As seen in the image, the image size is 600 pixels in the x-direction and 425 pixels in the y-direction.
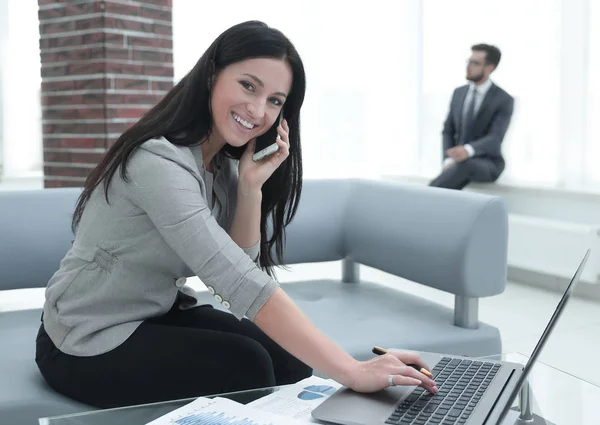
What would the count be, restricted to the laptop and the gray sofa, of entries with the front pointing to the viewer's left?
1

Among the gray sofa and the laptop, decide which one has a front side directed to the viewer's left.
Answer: the laptop

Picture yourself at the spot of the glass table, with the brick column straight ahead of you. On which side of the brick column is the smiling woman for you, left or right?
left

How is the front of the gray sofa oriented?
toward the camera

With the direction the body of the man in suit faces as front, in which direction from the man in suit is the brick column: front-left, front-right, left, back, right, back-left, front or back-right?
front

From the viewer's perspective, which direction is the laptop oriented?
to the viewer's left

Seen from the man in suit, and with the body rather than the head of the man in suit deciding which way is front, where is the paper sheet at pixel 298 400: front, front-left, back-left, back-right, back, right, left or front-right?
front-left

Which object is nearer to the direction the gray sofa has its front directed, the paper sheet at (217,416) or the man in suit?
the paper sheet

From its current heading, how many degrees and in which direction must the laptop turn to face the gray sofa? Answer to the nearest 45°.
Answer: approximately 90° to its right

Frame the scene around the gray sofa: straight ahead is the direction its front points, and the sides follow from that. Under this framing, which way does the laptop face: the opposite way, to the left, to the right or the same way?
to the right

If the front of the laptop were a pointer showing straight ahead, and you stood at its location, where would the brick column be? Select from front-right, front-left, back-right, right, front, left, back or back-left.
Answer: front-right

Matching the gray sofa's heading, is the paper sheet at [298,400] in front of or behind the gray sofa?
in front

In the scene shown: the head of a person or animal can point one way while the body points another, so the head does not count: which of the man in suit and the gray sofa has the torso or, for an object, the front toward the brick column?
the man in suit

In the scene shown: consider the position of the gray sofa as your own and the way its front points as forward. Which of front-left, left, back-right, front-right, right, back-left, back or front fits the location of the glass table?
front
